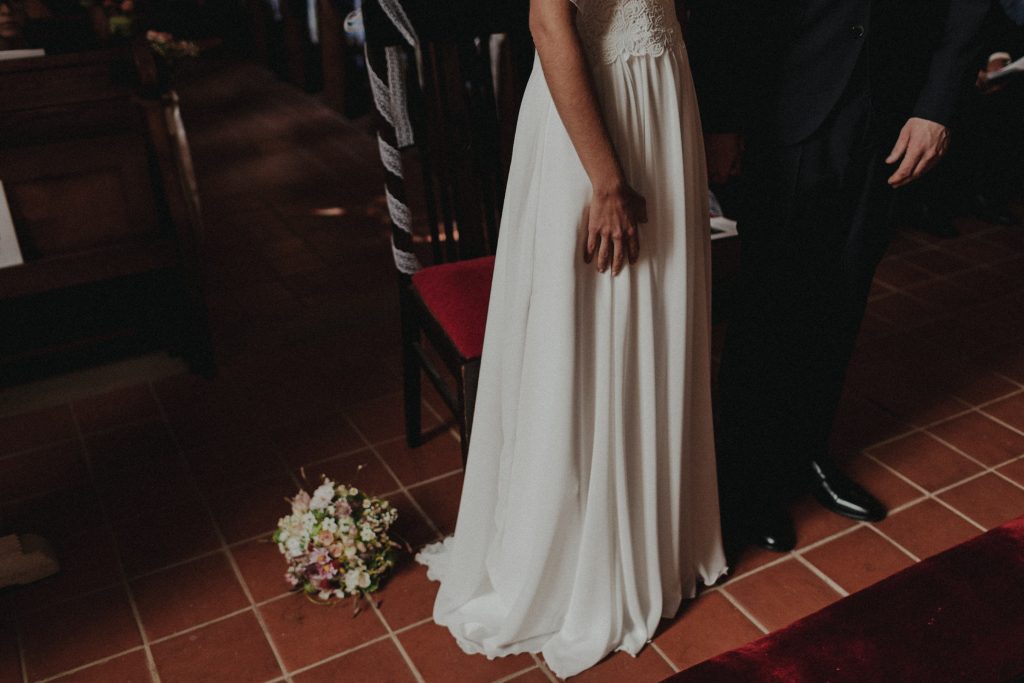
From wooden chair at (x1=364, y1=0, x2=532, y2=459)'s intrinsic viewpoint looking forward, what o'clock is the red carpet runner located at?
The red carpet runner is roughly at 12 o'clock from the wooden chair.

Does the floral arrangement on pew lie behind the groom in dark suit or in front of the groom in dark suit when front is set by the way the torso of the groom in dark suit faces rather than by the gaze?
behind

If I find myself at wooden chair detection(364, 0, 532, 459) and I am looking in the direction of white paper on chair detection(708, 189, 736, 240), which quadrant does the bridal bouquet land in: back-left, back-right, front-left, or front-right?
back-right

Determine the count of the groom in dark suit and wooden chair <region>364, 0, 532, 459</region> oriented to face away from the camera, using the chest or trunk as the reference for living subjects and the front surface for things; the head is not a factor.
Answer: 0

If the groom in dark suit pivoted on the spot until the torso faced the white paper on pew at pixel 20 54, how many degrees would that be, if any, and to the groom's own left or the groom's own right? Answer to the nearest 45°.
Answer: approximately 135° to the groom's own right

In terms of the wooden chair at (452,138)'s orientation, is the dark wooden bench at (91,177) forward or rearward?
rearward

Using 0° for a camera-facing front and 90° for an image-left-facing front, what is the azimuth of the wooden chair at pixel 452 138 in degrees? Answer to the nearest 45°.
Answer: approximately 315°

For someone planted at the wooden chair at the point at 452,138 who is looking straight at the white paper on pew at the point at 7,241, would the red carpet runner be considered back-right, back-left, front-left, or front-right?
back-left

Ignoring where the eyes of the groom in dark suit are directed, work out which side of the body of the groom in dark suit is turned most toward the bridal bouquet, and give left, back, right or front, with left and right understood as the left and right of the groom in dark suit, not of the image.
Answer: right

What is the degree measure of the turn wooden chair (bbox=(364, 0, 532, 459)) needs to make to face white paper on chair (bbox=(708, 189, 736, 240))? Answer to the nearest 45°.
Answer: approximately 90° to its left
